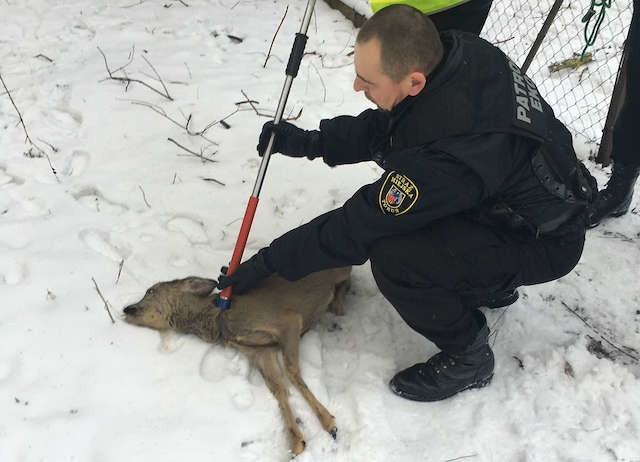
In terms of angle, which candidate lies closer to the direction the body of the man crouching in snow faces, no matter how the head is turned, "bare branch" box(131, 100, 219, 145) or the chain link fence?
the bare branch

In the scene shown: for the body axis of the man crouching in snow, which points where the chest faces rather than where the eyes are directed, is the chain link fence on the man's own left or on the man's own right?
on the man's own right

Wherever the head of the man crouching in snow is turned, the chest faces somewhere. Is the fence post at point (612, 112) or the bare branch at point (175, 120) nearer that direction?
the bare branch

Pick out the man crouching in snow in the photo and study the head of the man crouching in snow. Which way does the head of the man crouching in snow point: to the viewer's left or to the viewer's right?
to the viewer's left

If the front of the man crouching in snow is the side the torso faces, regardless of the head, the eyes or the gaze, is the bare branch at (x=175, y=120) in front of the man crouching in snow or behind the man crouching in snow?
in front

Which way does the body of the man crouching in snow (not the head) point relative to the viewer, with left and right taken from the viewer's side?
facing to the left of the viewer

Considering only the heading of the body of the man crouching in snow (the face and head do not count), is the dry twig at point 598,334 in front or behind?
behind
